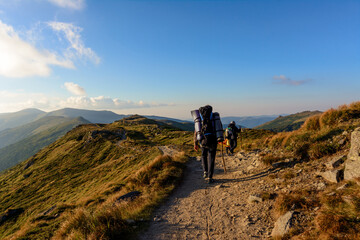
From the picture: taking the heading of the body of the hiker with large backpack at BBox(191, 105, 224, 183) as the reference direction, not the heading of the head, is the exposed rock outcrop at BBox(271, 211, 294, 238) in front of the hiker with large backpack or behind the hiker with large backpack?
behind

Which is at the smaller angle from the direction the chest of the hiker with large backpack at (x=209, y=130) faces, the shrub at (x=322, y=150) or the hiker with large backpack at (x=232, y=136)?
the hiker with large backpack

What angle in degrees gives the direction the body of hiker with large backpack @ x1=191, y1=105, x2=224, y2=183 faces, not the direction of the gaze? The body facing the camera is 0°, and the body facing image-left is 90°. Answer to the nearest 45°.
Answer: approximately 180°

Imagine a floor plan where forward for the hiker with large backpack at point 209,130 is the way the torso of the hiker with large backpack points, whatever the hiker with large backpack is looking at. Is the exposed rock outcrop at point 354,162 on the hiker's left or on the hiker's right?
on the hiker's right

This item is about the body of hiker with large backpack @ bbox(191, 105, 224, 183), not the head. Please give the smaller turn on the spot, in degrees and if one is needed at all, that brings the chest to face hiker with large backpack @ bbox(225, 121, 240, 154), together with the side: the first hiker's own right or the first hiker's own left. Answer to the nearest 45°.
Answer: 0° — they already face them

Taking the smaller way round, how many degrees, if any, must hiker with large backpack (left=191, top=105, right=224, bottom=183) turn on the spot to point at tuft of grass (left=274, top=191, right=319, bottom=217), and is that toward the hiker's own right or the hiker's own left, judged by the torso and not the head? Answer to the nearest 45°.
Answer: approximately 135° to the hiker's own right

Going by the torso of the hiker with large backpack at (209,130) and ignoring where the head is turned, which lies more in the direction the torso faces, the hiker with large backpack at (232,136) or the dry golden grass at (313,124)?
the hiker with large backpack

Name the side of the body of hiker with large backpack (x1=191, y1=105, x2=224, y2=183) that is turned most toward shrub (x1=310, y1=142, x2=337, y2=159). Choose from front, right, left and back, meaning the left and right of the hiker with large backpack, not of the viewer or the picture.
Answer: right

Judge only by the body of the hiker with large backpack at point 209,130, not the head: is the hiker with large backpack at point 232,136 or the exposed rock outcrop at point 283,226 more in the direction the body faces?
the hiker with large backpack

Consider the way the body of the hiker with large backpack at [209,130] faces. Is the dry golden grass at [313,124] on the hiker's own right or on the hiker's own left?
on the hiker's own right

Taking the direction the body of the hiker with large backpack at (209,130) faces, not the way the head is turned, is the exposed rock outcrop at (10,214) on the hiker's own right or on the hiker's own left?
on the hiker's own left

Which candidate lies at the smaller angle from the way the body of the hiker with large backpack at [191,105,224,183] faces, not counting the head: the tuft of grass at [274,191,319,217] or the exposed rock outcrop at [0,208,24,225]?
the exposed rock outcrop
